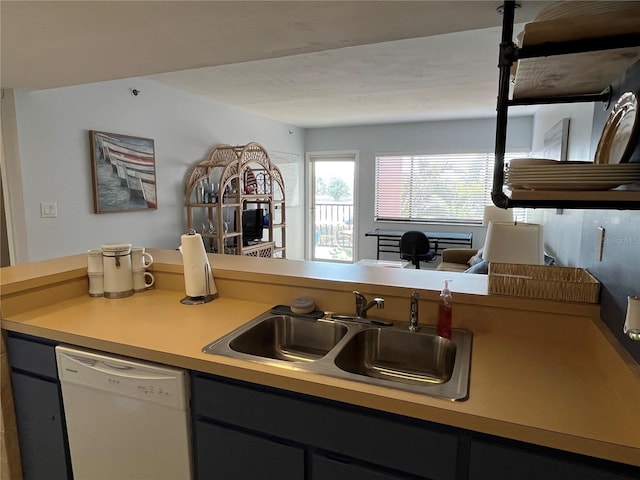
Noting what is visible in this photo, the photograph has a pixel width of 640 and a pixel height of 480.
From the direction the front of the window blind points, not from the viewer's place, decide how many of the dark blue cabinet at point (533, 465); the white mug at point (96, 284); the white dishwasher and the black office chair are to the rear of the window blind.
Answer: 0

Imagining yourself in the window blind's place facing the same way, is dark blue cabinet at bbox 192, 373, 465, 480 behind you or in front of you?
in front

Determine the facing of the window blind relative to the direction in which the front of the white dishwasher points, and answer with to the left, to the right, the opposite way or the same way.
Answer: the same way

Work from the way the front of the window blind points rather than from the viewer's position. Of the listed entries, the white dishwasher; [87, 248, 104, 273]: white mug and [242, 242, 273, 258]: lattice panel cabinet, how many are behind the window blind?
0

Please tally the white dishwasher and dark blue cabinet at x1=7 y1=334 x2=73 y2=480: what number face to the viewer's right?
0

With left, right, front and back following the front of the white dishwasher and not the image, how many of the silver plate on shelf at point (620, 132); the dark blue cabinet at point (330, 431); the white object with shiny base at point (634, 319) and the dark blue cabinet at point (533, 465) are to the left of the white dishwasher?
4

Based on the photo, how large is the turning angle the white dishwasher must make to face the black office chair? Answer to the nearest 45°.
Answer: approximately 180°

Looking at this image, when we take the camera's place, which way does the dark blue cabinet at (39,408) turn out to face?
facing the viewer and to the left of the viewer

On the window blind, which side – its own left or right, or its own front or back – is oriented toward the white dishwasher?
front

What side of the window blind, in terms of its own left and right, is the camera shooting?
front

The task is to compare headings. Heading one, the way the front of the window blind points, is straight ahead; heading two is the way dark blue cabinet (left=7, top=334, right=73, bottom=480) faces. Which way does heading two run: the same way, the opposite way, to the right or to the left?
the same way

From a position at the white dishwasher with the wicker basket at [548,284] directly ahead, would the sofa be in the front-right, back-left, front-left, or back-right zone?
front-left

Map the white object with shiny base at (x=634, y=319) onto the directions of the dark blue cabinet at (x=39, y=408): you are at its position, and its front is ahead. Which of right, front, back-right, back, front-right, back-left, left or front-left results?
left

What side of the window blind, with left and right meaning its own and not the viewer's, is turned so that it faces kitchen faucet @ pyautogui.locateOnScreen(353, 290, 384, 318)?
front

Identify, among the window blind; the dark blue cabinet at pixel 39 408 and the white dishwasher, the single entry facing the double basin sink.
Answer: the window blind

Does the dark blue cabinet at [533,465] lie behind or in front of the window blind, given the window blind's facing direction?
in front
